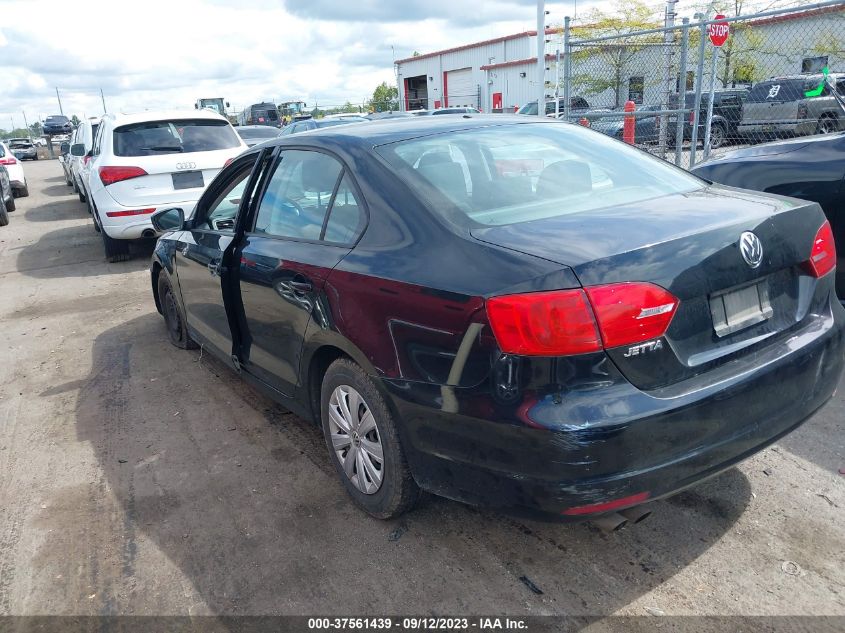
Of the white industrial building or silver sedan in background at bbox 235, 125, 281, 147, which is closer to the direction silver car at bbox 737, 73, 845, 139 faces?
the white industrial building

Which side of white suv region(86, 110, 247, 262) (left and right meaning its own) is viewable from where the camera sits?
back

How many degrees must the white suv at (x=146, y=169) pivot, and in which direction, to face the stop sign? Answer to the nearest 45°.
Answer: approximately 90° to its right

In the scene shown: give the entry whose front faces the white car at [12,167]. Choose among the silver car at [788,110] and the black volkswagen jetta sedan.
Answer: the black volkswagen jetta sedan

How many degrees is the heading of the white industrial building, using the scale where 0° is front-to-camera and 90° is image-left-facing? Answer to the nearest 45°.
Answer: approximately 45°

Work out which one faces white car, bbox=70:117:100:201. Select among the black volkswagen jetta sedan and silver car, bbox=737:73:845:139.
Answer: the black volkswagen jetta sedan

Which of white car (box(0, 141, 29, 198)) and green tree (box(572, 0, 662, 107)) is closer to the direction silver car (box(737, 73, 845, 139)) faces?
the green tree

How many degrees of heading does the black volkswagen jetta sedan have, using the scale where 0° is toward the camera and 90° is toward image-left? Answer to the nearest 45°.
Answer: approximately 135°

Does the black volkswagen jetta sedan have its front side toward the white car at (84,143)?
yes
